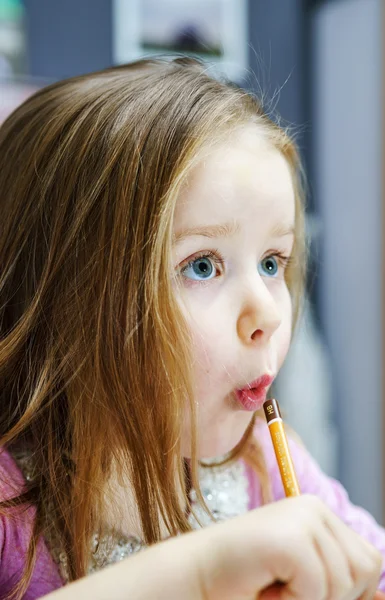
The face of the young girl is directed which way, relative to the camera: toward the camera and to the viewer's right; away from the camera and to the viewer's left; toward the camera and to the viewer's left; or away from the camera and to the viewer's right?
toward the camera and to the viewer's right
